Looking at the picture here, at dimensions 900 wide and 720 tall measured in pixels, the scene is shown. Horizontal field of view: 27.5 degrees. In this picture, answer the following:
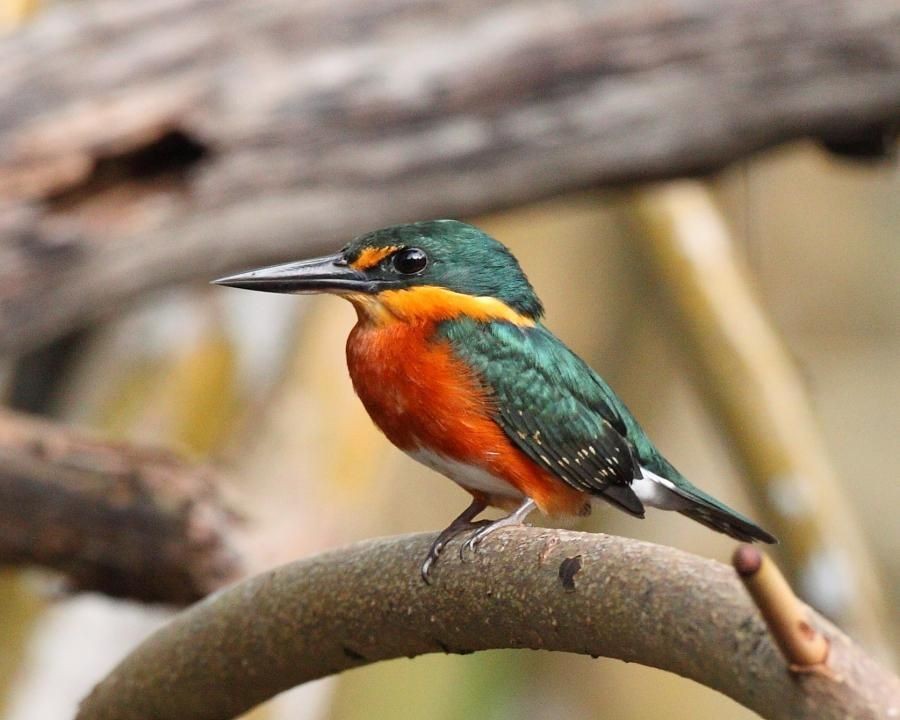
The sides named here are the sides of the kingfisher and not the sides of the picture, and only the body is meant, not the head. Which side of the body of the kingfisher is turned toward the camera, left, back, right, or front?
left

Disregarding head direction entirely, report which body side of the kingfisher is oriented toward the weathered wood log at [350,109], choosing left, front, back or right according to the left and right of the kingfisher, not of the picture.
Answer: right

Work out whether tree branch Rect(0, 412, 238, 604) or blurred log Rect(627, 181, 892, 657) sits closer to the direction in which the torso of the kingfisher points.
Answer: the tree branch

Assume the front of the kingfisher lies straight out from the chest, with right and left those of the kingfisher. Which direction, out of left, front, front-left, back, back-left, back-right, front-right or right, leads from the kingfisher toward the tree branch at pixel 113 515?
front-right

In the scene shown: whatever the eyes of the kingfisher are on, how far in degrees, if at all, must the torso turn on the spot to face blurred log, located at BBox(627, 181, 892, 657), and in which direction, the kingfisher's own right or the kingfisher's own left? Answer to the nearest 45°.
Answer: approximately 135° to the kingfisher's own right

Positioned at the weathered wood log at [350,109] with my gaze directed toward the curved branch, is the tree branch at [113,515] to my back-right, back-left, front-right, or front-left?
front-right
